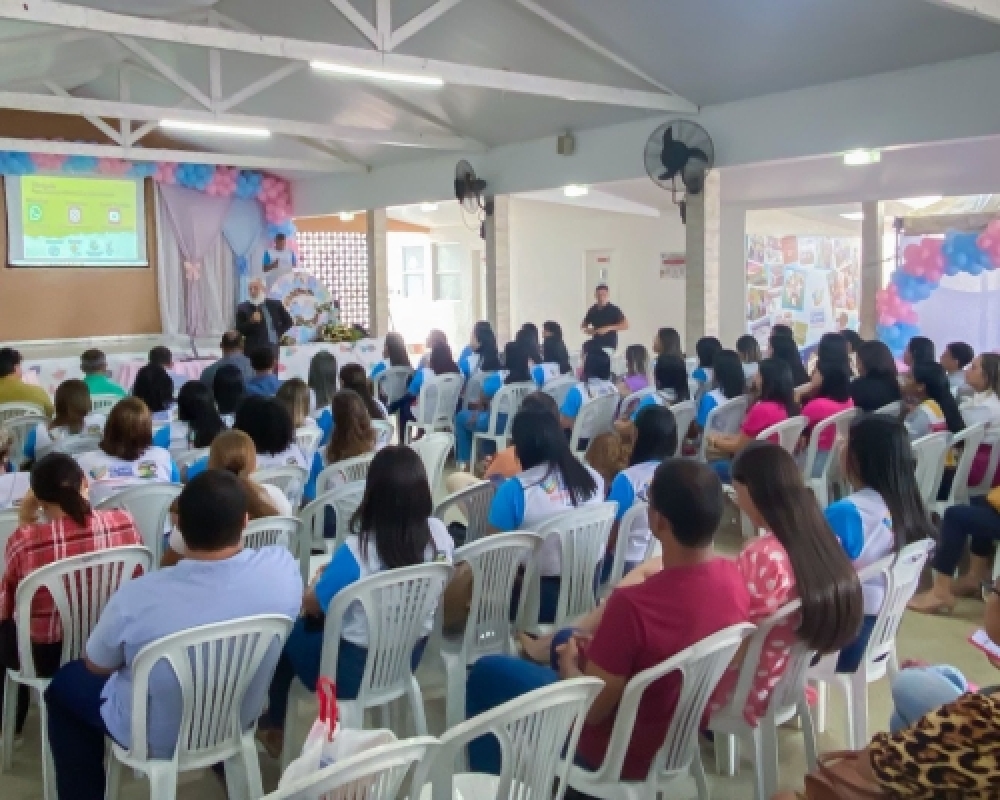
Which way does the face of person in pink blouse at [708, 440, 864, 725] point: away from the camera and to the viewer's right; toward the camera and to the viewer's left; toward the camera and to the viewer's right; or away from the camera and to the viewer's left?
away from the camera and to the viewer's left

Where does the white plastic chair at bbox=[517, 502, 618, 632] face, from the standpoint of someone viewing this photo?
facing away from the viewer and to the left of the viewer

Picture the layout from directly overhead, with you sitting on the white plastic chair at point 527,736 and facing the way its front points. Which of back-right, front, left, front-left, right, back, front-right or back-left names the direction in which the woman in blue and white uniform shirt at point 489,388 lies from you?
front-right

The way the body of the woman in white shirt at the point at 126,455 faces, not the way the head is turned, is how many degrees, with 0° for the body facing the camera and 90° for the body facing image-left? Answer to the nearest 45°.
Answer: approximately 180°

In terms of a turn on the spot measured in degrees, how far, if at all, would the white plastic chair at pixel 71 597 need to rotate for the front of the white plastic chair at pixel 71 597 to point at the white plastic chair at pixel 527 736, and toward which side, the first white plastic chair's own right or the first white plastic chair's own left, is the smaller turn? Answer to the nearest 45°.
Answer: approximately 180°

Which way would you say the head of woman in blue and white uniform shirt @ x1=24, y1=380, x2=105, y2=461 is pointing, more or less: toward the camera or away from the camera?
away from the camera

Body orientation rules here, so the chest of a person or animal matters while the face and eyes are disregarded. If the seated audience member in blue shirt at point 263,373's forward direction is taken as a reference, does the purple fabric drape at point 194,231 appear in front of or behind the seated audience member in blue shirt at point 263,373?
in front

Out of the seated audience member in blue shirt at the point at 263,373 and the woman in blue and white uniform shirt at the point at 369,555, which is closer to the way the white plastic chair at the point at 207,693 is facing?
the seated audience member in blue shirt

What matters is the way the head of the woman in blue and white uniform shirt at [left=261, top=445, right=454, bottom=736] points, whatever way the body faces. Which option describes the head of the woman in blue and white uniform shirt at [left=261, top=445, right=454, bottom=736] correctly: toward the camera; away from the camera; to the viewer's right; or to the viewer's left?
away from the camera

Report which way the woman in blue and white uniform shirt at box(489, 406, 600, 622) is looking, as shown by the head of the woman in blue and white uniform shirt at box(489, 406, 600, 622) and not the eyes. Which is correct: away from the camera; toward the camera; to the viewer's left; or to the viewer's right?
away from the camera

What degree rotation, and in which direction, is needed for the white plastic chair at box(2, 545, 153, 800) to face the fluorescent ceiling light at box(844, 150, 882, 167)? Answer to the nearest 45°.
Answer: approximately 90° to its right

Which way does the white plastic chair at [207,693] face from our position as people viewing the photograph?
facing away from the viewer and to the left of the viewer

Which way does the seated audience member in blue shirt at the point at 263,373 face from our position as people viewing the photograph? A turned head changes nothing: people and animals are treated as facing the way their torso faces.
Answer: facing away from the viewer

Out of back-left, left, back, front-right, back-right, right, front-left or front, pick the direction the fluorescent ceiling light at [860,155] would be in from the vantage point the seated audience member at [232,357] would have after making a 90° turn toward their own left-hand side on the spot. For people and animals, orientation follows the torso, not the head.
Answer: back

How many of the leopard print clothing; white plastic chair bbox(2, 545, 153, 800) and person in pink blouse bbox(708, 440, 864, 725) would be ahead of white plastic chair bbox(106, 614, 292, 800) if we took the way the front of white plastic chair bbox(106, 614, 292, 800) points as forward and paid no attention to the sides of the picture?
1

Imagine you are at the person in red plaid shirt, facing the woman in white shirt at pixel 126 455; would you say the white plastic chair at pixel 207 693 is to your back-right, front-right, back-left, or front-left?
back-right
